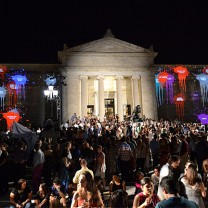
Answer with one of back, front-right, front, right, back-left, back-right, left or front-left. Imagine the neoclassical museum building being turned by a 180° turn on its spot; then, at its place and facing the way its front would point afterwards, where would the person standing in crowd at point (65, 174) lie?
back

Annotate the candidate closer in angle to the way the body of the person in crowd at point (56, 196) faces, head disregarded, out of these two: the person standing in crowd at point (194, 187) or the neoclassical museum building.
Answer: the person standing in crowd

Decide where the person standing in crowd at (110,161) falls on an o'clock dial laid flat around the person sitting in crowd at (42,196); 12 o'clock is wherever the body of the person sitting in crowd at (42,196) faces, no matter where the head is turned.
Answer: the person standing in crowd at (110,161) is roughly at 6 o'clock from the person sitting in crowd at (42,196).

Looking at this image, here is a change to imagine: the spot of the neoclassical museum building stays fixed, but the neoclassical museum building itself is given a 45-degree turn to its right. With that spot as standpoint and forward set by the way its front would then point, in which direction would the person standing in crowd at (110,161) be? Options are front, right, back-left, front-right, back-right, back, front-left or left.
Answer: front-left

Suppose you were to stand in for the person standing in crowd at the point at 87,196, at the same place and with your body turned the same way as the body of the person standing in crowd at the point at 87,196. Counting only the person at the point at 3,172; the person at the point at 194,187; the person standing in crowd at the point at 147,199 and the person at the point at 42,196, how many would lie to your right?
2

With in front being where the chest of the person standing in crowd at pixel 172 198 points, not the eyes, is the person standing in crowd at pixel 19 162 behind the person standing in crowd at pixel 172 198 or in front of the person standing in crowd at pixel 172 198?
in front

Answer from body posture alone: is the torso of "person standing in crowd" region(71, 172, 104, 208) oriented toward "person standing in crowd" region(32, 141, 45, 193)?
no

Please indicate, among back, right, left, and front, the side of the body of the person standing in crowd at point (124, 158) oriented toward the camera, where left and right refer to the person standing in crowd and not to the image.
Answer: back

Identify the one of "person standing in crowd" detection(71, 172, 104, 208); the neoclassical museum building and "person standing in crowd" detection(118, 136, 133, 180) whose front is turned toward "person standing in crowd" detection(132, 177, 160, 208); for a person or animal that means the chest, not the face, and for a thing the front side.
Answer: the neoclassical museum building

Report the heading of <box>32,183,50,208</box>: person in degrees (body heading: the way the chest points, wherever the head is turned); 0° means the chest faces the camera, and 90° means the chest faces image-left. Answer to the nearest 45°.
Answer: approximately 45°

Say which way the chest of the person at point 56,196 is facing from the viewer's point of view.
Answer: toward the camera
